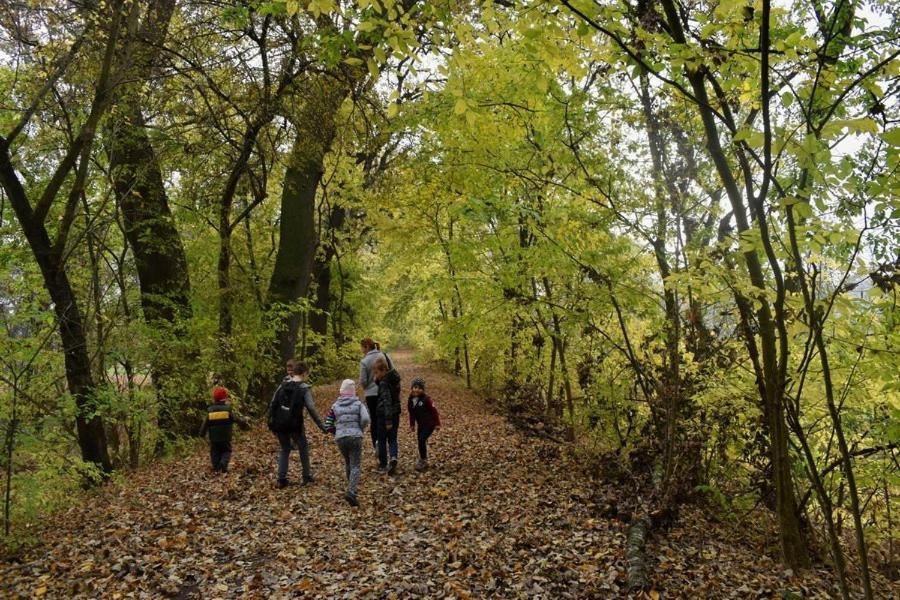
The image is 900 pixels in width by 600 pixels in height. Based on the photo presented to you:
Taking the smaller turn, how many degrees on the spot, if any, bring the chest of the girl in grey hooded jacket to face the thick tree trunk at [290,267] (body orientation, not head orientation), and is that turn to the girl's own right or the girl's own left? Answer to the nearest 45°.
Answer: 0° — they already face it

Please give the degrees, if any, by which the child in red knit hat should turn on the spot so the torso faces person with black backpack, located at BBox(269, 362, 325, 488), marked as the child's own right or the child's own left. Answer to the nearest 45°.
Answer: approximately 135° to the child's own right

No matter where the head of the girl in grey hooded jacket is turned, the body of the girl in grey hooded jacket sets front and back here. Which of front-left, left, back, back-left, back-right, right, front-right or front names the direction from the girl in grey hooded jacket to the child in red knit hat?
front-left

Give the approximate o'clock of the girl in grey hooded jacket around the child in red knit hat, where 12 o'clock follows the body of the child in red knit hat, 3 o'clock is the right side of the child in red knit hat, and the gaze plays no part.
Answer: The girl in grey hooded jacket is roughly at 5 o'clock from the child in red knit hat.

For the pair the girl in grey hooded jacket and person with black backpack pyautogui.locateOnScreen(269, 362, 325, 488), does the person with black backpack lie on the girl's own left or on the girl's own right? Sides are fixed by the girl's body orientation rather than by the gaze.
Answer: on the girl's own left

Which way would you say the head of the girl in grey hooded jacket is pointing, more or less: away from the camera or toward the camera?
away from the camera

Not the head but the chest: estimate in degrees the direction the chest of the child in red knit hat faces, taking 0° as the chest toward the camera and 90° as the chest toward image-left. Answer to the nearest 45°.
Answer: approximately 180°

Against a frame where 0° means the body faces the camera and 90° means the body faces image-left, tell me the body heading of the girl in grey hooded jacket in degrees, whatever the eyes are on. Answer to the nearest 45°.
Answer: approximately 180°
